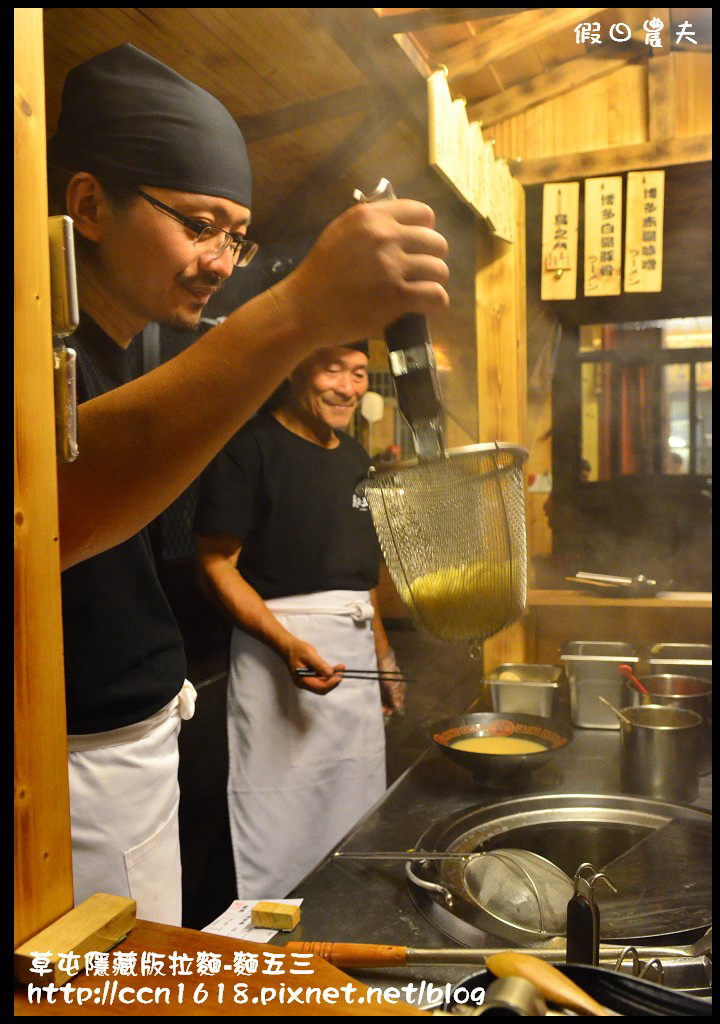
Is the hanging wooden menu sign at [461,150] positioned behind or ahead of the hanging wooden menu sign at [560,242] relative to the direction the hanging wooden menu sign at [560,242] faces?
ahead

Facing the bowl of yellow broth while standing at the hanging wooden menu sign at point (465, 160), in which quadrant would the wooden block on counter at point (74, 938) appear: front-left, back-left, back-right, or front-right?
front-right

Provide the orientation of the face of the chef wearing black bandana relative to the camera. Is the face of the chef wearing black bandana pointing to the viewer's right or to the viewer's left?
to the viewer's right

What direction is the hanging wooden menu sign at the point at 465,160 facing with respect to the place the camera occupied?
facing the viewer and to the right of the viewer

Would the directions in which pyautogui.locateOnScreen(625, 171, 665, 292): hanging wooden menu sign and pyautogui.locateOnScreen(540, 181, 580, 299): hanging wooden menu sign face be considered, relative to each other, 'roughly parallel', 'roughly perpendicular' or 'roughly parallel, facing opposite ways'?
roughly parallel

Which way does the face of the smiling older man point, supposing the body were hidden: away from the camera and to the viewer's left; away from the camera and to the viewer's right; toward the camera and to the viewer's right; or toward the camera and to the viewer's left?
toward the camera and to the viewer's right

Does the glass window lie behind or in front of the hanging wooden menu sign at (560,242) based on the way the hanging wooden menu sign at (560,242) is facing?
behind

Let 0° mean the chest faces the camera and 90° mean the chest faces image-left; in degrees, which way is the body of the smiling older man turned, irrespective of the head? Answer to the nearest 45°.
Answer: approximately 315°

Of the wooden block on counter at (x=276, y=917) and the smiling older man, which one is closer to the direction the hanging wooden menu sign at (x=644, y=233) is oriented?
the wooden block on counter

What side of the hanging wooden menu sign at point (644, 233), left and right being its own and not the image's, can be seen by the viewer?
front

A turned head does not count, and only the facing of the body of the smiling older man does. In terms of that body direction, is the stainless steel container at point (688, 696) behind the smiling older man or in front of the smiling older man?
in front
